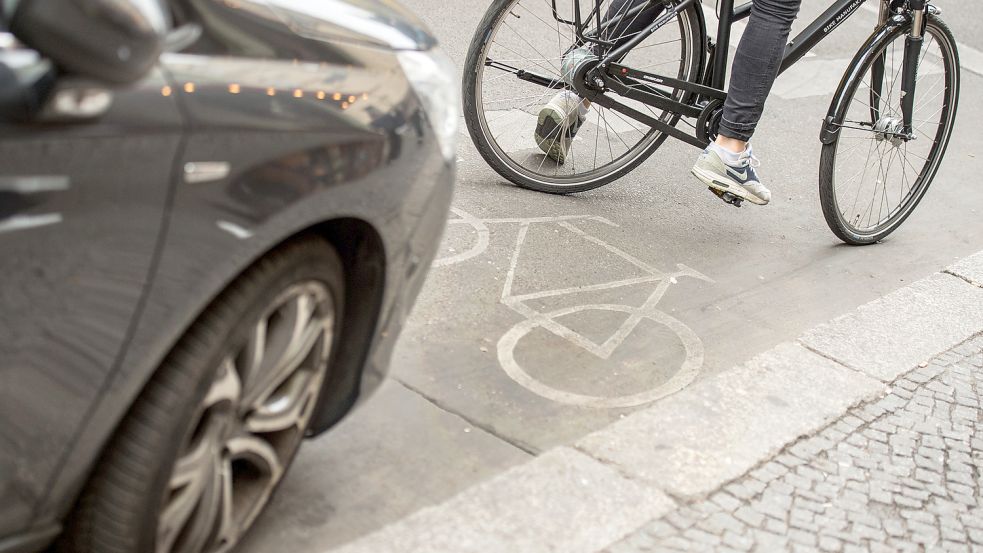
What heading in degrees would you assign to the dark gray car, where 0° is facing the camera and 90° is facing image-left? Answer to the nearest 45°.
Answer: approximately 225°

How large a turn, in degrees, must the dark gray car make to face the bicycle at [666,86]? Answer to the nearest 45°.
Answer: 0° — it already faces it
